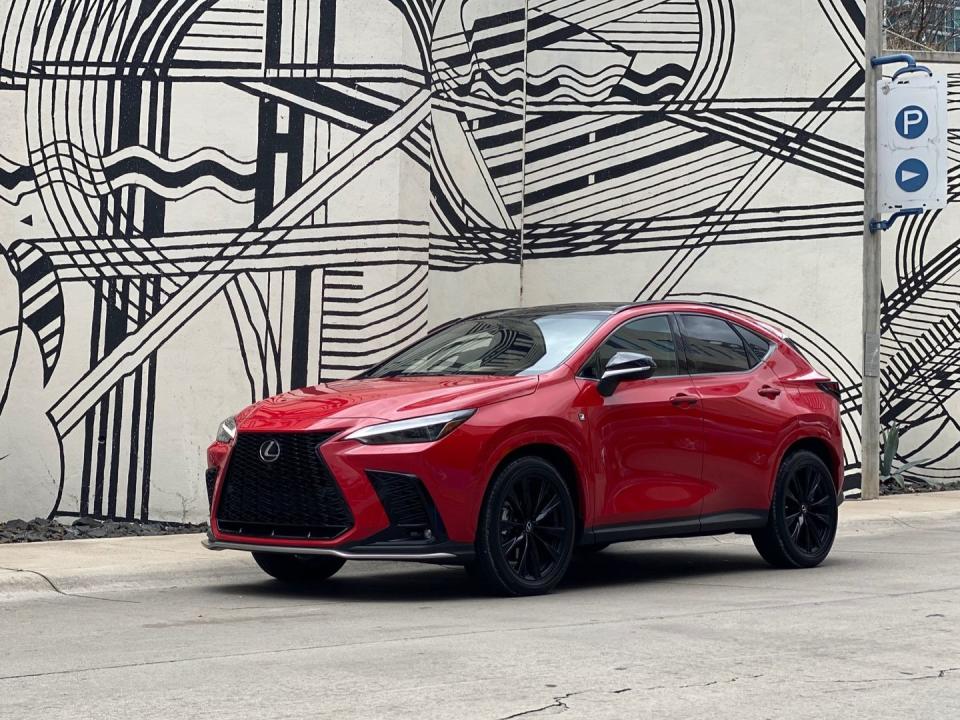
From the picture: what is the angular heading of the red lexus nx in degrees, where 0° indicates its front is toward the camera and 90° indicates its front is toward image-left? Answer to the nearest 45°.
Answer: approximately 45°

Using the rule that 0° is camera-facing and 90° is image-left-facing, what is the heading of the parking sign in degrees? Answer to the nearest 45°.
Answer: approximately 0°

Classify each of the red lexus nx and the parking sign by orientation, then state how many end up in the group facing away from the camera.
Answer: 0

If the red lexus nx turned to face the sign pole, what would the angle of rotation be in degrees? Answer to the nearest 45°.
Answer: approximately 180°

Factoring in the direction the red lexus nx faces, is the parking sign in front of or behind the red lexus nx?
behind
